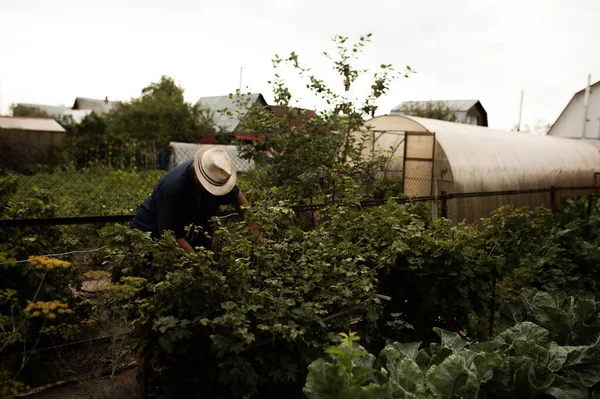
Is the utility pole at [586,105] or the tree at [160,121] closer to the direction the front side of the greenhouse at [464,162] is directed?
the tree

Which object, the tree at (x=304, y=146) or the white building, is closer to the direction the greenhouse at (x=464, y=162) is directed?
the tree

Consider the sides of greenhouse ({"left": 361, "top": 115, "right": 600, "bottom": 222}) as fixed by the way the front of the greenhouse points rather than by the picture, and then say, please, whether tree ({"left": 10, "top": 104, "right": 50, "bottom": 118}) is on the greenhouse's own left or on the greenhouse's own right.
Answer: on the greenhouse's own right

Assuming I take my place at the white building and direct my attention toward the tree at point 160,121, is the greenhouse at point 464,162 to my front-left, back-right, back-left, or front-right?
front-left

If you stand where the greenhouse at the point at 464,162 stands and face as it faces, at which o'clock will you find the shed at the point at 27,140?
The shed is roughly at 2 o'clock from the greenhouse.

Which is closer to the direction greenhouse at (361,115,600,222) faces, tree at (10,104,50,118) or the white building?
the tree

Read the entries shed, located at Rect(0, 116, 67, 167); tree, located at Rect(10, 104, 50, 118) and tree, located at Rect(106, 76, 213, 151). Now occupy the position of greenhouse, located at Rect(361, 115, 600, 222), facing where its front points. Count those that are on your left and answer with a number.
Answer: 0

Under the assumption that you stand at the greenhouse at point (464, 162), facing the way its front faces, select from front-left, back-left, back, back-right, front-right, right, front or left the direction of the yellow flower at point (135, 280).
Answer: front-left

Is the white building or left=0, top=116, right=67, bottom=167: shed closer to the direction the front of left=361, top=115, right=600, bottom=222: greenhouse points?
the shed

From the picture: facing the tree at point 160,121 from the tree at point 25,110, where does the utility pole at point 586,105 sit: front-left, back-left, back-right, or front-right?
front-left

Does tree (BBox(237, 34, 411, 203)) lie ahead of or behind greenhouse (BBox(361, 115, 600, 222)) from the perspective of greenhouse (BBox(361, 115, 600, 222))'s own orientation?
ahead

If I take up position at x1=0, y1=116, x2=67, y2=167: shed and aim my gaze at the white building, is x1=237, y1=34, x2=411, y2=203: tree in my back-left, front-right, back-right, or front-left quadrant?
front-right

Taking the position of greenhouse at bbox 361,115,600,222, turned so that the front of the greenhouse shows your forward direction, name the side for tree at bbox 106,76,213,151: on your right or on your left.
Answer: on your right

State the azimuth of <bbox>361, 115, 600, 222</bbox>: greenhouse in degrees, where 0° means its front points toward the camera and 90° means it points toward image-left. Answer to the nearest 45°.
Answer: approximately 45°

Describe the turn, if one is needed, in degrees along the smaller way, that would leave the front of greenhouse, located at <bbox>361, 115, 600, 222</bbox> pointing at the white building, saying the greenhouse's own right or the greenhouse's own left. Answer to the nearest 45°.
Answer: approximately 135° to the greenhouse's own right
